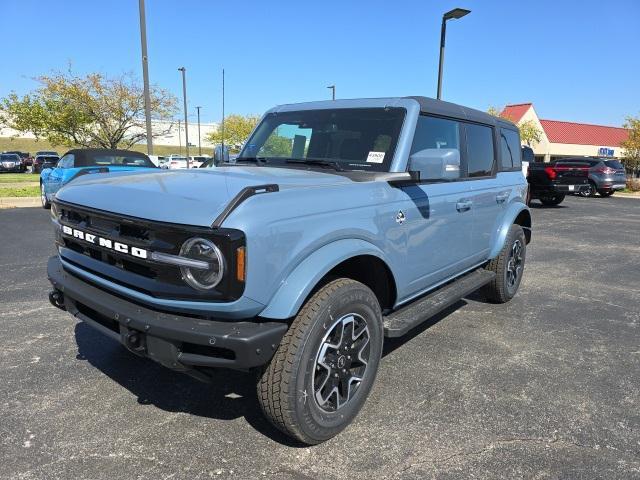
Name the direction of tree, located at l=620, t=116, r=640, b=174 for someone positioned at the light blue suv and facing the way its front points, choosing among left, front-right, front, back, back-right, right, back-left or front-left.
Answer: back

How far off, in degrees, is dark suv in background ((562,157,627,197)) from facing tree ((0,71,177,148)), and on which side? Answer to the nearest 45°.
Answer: approximately 45° to its left

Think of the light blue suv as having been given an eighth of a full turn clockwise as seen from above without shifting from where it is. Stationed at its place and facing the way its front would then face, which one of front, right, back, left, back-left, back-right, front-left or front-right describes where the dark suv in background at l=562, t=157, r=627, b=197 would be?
back-right

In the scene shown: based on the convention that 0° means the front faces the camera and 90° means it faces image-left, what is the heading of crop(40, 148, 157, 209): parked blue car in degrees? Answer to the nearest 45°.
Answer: approximately 135°

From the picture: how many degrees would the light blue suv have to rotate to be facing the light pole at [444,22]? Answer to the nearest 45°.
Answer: approximately 135° to its right

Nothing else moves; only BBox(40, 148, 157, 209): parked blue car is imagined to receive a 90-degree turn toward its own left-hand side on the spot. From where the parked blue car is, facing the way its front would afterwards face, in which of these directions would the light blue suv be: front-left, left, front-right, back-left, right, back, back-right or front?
front-left

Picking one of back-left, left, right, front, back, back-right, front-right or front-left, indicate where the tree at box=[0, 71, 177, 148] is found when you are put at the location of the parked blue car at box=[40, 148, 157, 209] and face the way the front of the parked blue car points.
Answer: front-right

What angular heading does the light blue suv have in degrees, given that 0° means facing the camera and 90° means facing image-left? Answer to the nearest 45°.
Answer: approximately 45°

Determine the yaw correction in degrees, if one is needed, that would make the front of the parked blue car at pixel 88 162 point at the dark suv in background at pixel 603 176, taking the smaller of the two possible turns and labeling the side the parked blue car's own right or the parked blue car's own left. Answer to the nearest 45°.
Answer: approximately 135° to the parked blue car's own right

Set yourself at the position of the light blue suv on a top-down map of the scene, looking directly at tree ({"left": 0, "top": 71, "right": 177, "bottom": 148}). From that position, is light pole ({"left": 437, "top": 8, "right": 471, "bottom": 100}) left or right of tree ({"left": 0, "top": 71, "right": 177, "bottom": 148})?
right
